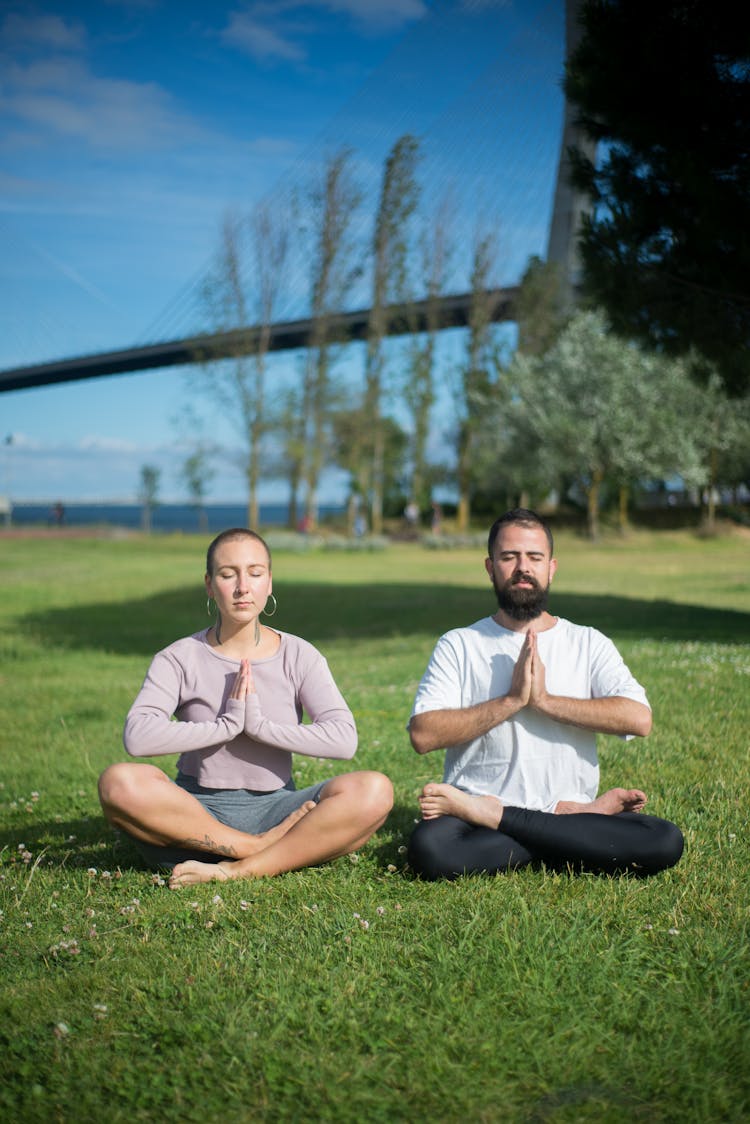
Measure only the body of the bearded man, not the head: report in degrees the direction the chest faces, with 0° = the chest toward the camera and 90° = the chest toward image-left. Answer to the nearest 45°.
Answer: approximately 0°

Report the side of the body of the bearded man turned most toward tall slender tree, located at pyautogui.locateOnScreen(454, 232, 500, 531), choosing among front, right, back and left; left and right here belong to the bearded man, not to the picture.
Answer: back

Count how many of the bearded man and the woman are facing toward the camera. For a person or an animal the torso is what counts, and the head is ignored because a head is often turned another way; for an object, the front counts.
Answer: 2

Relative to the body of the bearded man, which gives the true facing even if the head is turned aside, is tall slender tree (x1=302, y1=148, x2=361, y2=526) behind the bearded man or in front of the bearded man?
behind

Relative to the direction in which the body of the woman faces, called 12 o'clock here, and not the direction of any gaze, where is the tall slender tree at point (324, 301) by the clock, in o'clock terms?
The tall slender tree is roughly at 6 o'clock from the woman.

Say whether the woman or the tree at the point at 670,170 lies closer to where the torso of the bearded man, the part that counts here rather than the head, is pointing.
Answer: the woman

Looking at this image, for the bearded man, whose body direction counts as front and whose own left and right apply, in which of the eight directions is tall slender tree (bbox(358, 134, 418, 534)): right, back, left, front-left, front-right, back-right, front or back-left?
back

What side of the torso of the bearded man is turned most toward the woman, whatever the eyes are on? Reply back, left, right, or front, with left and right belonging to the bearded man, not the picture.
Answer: right

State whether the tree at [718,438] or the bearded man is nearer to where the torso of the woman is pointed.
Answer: the bearded man
